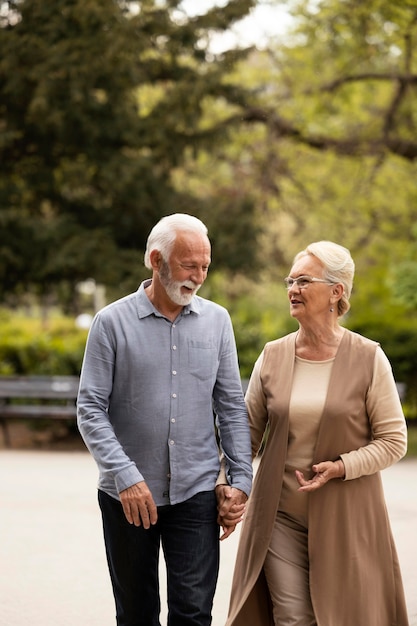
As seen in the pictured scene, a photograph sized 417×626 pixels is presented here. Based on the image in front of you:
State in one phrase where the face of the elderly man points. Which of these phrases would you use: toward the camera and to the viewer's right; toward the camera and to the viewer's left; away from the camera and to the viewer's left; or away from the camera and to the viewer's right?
toward the camera and to the viewer's right

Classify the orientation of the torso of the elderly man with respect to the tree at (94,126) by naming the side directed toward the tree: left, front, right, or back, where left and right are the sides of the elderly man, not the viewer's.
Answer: back

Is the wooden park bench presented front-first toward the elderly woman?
yes

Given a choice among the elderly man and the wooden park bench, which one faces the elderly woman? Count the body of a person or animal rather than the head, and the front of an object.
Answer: the wooden park bench

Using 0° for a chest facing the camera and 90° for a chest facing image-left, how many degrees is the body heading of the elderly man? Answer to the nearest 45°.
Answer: approximately 0°

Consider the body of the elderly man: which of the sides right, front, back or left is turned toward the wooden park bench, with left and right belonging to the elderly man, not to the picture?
back

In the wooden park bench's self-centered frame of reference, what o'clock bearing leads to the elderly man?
The elderly man is roughly at 12 o'clock from the wooden park bench.

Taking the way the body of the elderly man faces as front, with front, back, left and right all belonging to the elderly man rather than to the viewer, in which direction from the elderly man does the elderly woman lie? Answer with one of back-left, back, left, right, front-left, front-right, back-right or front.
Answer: left
